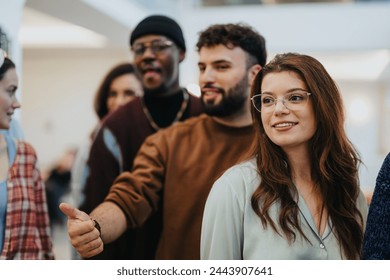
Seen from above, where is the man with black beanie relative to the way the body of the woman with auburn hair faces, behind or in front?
behind

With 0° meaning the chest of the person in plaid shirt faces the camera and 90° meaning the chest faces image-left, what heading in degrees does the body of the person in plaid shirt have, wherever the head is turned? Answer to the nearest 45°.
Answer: approximately 0°

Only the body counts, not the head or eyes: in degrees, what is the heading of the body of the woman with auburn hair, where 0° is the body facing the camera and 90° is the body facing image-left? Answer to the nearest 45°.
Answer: approximately 315°

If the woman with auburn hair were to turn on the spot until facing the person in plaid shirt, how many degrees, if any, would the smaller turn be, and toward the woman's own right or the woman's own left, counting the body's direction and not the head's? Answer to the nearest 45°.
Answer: approximately 135° to the woman's own right

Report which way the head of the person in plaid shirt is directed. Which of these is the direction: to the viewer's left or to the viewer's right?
to the viewer's right

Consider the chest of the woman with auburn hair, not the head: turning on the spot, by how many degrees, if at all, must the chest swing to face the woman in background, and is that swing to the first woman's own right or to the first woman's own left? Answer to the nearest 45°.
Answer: approximately 180°

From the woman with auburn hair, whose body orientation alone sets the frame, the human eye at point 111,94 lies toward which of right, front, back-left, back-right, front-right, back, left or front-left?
back

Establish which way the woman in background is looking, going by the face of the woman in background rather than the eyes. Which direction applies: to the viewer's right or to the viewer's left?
to the viewer's right

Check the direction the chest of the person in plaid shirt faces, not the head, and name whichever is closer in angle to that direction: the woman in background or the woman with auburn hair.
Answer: the woman with auburn hair
